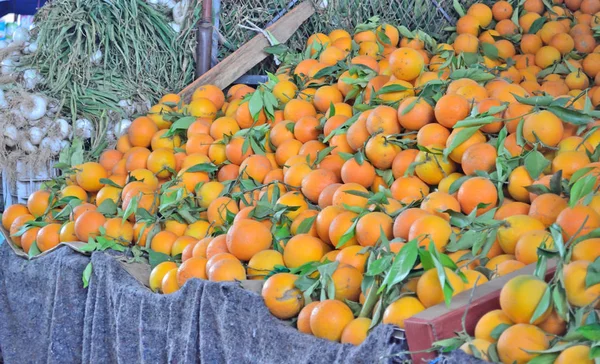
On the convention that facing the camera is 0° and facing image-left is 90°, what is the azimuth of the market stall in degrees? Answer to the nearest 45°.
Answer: approximately 45°
